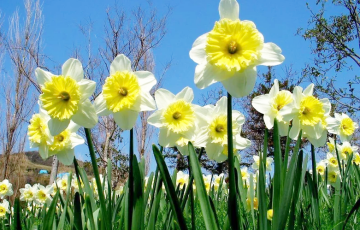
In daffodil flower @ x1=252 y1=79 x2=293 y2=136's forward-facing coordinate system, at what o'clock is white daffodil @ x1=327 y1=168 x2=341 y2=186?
The white daffodil is roughly at 8 o'clock from the daffodil flower.

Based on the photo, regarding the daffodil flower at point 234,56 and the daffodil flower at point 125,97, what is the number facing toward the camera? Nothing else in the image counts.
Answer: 2

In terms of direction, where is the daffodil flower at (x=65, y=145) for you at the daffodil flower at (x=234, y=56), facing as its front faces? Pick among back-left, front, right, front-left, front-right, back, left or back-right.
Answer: back-right

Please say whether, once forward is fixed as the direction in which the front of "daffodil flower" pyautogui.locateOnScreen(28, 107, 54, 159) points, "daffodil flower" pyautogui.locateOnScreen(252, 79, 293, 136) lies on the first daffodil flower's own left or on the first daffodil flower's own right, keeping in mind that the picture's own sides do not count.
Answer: on the first daffodil flower's own left

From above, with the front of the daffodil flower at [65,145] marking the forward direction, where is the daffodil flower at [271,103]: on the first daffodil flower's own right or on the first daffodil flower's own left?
on the first daffodil flower's own left

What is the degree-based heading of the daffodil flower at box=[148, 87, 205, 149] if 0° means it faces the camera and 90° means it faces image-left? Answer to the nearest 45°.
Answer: approximately 0°

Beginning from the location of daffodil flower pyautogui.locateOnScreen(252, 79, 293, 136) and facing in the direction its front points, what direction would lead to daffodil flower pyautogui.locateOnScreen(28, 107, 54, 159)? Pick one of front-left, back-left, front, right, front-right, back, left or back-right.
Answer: back-right
